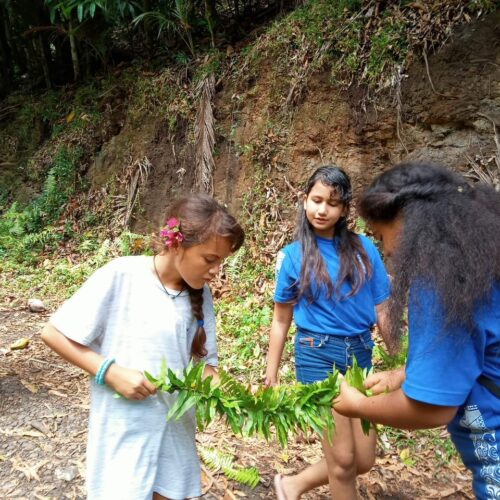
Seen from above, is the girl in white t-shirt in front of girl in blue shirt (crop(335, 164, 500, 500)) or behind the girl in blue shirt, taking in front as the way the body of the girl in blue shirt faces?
in front

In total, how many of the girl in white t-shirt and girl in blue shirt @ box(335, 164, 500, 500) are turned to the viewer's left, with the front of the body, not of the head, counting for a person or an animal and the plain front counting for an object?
1

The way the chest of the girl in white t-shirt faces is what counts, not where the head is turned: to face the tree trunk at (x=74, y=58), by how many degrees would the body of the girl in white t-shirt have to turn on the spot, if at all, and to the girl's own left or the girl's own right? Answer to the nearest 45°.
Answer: approximately 135° to the girl's own left

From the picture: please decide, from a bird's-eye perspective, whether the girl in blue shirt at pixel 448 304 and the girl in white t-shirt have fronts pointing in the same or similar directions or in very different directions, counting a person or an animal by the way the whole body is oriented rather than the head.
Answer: very different directions

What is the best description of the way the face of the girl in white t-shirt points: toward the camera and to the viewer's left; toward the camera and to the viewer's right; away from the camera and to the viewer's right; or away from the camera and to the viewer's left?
toward the camera and to the viewer's right

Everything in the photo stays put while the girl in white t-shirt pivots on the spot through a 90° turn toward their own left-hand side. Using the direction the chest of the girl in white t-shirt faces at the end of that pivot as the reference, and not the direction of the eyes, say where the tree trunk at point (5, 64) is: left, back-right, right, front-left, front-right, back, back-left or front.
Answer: front-left

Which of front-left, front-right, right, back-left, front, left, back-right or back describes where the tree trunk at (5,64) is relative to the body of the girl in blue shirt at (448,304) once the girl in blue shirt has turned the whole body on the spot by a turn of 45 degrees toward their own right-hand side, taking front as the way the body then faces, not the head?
front

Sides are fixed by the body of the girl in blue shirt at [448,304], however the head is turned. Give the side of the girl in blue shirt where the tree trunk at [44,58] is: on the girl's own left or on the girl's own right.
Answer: on the girl's own right

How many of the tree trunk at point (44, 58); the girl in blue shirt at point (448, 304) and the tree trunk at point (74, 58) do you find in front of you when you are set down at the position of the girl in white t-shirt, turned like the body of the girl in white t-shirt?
1

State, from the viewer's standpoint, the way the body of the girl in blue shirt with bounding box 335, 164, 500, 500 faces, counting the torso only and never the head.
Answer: to the viewer's left

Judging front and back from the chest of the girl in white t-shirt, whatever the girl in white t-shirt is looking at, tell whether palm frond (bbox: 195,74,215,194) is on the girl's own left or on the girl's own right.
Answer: on the girl's own left
